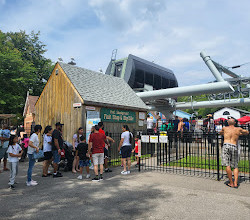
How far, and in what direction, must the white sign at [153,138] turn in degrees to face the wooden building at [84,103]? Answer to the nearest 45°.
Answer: approximately 135° to its right

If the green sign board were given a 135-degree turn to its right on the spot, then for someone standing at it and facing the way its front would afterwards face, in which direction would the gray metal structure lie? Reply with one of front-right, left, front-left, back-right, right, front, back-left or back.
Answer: back-right

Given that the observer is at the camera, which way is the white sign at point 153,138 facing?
facing the viewer

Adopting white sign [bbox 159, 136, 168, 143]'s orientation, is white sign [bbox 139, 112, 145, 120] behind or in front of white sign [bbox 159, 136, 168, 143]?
behind

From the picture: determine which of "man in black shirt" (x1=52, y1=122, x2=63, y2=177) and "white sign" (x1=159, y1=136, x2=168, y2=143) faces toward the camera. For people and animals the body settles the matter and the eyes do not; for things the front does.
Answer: the white sign

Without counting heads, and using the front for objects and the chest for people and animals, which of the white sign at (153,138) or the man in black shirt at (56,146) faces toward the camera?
the white sign

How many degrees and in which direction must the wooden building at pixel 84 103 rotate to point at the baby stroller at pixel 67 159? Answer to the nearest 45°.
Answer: approximately 45° to its right

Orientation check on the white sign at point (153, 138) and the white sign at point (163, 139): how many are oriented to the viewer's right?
0

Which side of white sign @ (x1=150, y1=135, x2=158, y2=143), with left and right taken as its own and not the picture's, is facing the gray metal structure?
back

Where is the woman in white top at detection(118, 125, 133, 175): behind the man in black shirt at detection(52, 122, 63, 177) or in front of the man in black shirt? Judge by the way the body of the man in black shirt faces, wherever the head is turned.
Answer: in front

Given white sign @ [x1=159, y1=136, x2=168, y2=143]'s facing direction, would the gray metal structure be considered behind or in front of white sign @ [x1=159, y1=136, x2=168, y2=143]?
behind

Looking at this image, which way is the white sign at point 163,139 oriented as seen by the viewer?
toward the camera

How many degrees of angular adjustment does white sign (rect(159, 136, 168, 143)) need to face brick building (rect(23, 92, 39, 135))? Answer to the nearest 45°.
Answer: approximately 135° to its right
